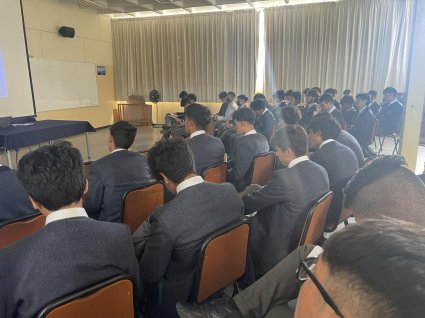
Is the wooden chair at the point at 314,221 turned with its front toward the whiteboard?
yes

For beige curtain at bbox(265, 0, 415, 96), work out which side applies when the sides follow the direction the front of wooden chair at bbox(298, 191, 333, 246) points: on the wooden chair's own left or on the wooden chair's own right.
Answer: on the wooden chair's own right

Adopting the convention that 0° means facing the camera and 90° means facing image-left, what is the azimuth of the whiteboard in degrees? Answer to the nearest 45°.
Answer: approximately 315°

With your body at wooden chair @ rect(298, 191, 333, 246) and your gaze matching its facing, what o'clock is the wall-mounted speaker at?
The wall-mounted speaker is roughly at 12 o'clock from the wooden chair.

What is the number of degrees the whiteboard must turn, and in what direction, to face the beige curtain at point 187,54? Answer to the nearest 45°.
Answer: approximately 45° to its left

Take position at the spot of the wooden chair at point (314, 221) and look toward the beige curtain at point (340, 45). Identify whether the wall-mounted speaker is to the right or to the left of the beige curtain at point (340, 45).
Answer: left

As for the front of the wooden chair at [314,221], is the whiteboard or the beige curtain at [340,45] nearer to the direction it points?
the whiteboard

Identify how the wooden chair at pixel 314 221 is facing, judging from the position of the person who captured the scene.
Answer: facing away from the viewer and to the left of the viewer
